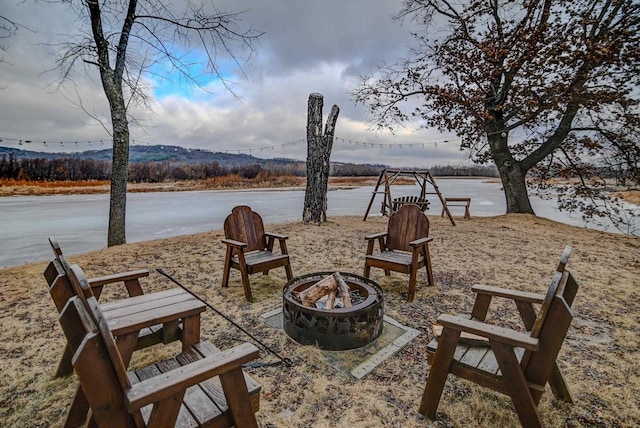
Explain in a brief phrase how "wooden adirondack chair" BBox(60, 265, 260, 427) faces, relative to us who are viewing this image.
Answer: facing away from the viewer and to the right of the viewer

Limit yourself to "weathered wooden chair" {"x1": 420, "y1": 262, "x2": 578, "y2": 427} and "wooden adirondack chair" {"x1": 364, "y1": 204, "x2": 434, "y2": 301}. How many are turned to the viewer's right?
0

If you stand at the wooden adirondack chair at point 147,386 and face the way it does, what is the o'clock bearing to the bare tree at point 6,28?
The bare tree is roughly at 10 o'clock from the wooden adirondack chair.

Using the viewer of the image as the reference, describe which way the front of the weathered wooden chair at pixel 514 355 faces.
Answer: facing away from the viewer and to the left of the viewer

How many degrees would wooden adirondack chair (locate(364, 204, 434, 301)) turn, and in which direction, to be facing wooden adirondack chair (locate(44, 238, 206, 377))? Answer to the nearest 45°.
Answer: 0° — it already faces it

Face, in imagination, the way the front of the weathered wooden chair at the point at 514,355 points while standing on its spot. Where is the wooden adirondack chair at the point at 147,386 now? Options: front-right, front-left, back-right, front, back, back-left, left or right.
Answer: left

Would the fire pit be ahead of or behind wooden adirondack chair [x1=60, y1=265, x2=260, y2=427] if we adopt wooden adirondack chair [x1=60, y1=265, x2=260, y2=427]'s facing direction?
ahead

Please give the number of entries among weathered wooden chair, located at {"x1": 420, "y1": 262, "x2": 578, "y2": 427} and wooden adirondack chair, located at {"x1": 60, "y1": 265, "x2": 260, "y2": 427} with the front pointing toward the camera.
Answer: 0

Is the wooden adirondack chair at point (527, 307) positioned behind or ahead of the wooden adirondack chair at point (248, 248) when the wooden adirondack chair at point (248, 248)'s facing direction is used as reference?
ahead

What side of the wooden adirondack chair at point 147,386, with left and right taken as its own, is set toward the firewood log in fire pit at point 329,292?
front

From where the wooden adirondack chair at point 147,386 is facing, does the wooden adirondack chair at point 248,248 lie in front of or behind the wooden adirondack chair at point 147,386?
in front
